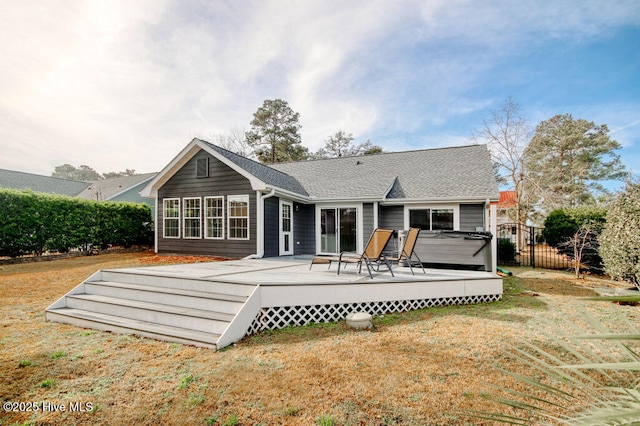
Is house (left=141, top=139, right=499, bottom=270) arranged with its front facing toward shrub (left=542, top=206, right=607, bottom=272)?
no

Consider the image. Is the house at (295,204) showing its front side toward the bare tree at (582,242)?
no

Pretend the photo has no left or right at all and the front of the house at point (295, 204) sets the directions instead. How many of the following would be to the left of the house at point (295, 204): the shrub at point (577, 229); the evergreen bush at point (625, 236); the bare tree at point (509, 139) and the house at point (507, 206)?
0

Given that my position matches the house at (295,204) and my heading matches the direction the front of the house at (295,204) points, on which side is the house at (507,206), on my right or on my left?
on my right

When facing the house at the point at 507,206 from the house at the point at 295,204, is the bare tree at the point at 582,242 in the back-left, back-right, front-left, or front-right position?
front-right

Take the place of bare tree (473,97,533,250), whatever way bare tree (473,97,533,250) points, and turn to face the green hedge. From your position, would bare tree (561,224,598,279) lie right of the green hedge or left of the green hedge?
left

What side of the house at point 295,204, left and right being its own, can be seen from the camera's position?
back

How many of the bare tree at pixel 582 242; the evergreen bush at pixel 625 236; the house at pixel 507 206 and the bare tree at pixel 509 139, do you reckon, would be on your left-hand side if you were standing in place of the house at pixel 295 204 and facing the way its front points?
0

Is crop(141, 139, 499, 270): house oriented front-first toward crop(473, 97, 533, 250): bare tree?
no
